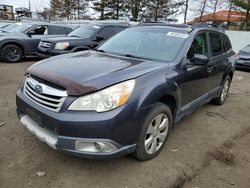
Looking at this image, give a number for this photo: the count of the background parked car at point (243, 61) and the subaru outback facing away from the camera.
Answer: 0

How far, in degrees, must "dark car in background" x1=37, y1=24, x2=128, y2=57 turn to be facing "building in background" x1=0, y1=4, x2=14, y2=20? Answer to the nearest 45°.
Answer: approximately 135° to its right

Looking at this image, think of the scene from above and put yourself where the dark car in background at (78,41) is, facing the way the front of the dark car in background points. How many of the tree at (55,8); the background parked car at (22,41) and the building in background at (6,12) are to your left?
0

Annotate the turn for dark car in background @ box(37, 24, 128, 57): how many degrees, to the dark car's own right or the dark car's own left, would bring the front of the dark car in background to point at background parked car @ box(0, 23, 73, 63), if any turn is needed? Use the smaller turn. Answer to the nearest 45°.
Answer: approximately 90° to the dark car's own right

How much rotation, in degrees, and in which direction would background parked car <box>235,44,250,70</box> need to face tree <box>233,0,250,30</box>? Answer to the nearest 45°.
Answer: approximately 135° to its right

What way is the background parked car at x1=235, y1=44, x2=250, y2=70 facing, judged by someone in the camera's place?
facing the viewer and to the left of the viewer

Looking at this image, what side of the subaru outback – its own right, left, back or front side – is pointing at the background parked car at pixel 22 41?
right

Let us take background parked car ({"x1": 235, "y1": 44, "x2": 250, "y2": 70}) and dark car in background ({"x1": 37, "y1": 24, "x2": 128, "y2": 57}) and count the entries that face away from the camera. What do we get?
0

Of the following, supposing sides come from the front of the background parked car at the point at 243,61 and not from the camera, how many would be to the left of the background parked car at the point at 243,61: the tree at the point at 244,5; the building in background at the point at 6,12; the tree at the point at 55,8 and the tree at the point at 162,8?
0

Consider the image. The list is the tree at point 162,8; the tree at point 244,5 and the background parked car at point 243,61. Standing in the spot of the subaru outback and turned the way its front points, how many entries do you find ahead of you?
0

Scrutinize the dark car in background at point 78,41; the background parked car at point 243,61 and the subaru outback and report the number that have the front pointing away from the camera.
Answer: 0

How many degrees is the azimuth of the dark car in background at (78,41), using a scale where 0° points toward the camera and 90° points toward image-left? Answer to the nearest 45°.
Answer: approximately 45°

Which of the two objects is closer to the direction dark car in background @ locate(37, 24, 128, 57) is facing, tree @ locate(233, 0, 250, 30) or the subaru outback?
the subaru outback

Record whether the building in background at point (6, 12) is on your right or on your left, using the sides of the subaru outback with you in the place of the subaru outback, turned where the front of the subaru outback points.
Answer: on your right

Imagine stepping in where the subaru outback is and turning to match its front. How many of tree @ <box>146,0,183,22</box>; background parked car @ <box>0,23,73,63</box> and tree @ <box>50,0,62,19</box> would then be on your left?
0

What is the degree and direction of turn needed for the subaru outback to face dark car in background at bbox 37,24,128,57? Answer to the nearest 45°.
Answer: approximately 135° to its right

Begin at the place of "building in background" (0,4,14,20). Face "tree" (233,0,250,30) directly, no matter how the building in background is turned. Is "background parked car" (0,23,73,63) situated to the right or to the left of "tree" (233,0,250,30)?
right

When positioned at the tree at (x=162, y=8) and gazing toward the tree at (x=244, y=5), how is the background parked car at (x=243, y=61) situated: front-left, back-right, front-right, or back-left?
front-right
